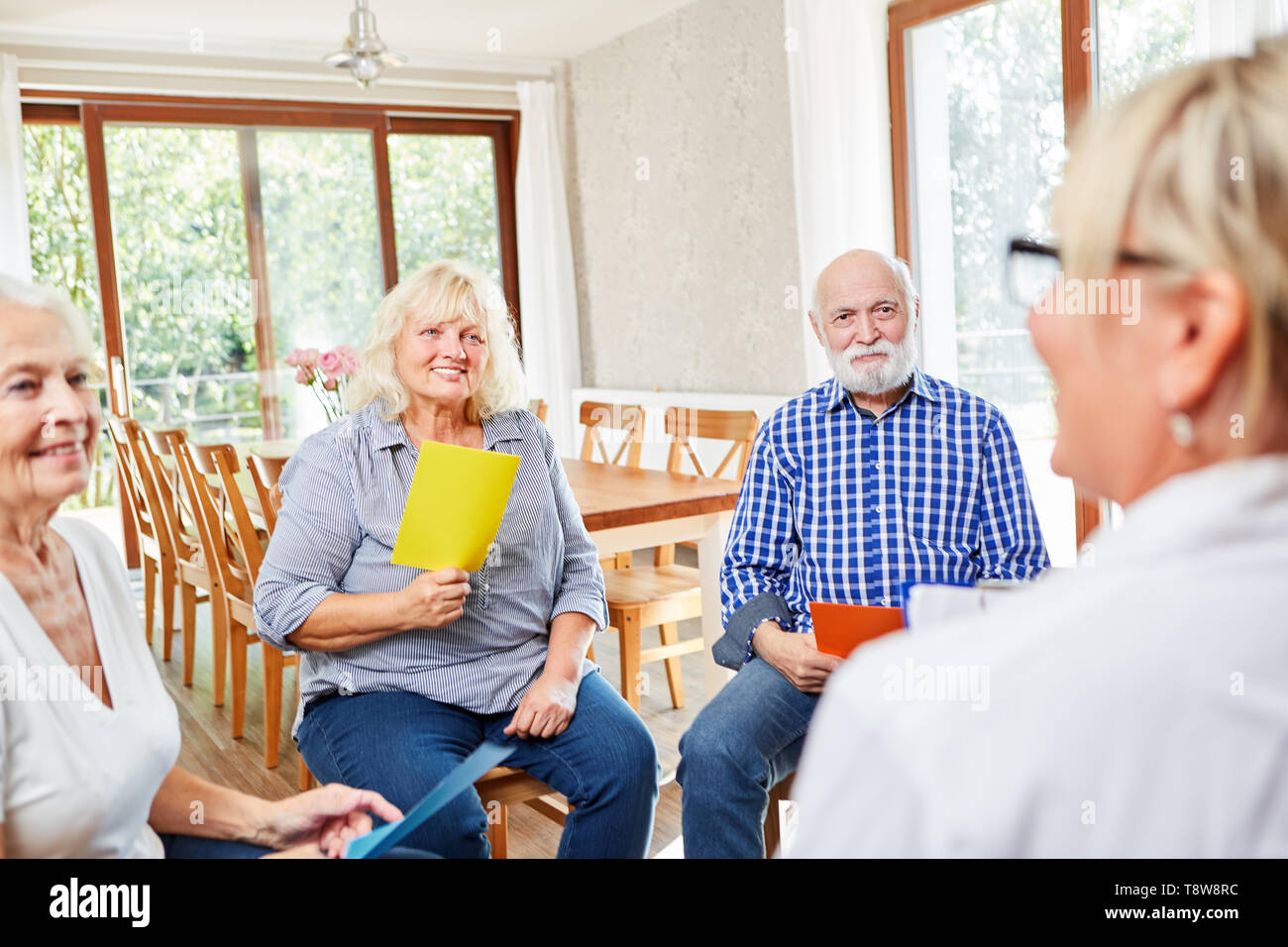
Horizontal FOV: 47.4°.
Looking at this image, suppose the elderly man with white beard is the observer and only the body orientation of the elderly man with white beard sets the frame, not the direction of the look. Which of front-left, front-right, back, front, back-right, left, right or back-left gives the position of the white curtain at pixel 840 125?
back

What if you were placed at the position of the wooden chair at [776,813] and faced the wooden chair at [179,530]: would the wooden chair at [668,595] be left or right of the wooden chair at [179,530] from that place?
right

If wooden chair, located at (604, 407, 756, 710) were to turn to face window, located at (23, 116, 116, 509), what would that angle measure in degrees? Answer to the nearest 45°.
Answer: approximately 90° to its right

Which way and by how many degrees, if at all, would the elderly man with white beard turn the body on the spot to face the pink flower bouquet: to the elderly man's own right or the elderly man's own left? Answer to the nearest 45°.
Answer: approximately 135° to the elderly man's own right

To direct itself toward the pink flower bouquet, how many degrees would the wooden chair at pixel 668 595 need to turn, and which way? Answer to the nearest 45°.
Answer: approximately 90° to its right

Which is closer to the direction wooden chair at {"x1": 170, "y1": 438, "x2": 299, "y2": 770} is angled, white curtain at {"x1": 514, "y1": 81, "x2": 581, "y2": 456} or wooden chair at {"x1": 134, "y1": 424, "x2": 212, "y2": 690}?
the white curtain
